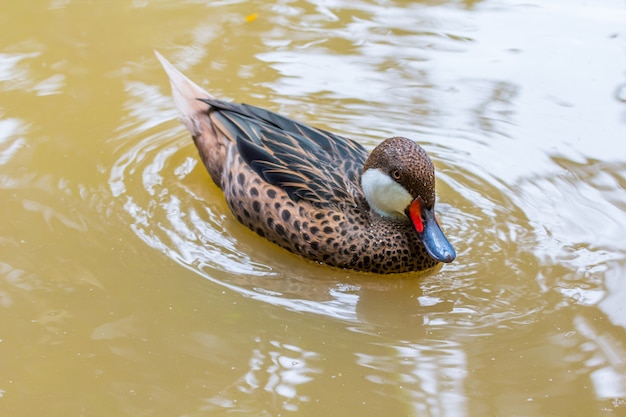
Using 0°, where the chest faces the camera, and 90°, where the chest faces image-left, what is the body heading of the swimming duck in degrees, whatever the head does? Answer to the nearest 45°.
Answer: approximately 315°
